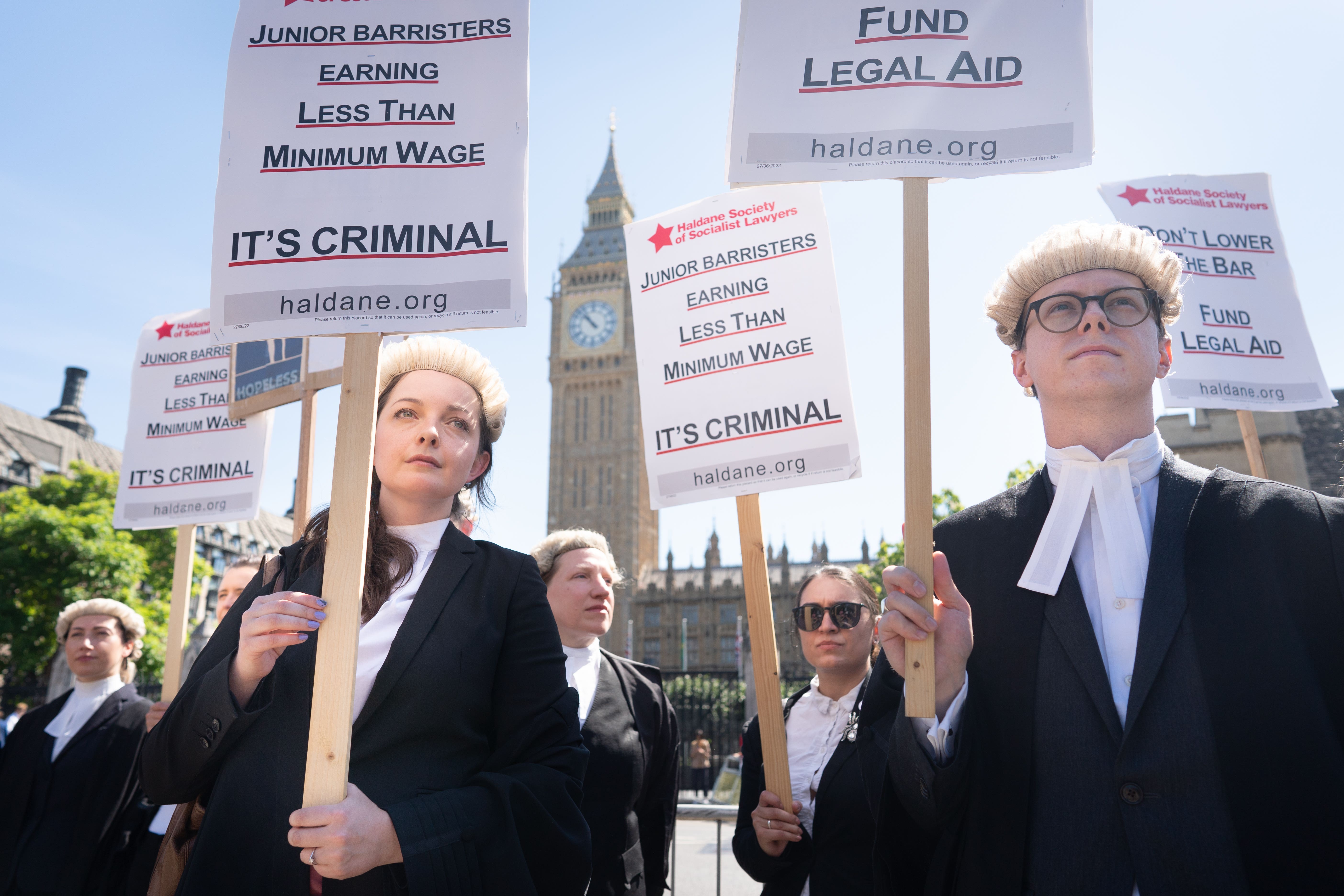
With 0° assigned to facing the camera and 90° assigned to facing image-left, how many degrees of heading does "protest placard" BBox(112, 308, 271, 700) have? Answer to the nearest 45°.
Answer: approximately 0°

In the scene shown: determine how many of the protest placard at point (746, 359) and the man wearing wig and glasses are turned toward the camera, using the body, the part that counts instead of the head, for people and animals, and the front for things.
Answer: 2

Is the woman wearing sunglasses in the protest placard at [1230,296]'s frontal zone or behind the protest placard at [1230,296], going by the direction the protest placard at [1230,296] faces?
frontal zone

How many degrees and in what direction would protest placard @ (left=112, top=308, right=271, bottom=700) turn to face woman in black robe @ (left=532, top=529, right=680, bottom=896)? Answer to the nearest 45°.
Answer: approximately 45° to its left

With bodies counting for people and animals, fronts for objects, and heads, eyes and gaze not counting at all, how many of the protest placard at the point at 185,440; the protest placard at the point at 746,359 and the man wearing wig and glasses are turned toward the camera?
3

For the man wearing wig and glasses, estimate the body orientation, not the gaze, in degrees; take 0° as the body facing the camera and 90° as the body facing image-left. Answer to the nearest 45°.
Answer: approximately 0°
